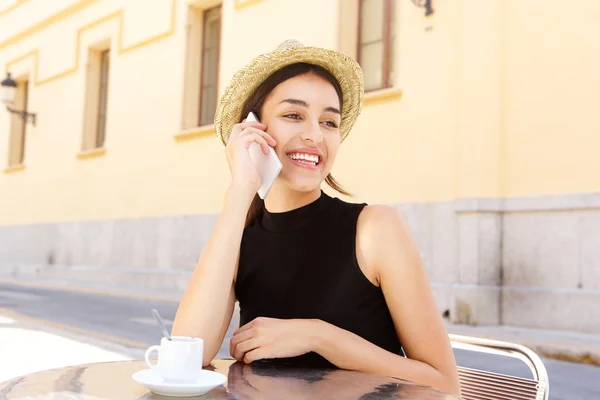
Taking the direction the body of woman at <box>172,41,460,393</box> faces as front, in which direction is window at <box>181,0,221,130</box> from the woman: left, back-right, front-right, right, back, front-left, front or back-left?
back-right

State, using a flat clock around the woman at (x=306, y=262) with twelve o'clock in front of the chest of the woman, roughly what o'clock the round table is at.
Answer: The round table is roughly at 11 o'clock from the woman.

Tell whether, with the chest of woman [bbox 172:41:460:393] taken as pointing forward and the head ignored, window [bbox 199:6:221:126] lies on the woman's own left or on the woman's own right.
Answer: on the woman's own right

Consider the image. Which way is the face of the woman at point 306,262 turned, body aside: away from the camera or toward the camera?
toward the camera

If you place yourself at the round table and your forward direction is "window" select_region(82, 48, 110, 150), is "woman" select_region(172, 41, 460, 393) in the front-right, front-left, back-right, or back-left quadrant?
front-right

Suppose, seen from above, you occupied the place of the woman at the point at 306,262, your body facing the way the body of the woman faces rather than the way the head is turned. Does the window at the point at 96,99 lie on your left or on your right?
on your right

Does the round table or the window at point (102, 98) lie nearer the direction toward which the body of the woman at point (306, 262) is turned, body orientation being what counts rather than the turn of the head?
the round table

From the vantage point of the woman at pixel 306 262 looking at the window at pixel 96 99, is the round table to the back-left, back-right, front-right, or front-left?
back-left

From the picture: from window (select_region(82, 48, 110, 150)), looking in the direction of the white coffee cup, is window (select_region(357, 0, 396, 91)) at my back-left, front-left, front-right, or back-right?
front-left

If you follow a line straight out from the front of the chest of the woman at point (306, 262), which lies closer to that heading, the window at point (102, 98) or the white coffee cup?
the white coffee cup

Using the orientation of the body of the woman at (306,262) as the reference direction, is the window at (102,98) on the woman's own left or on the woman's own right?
on the woman's own right
